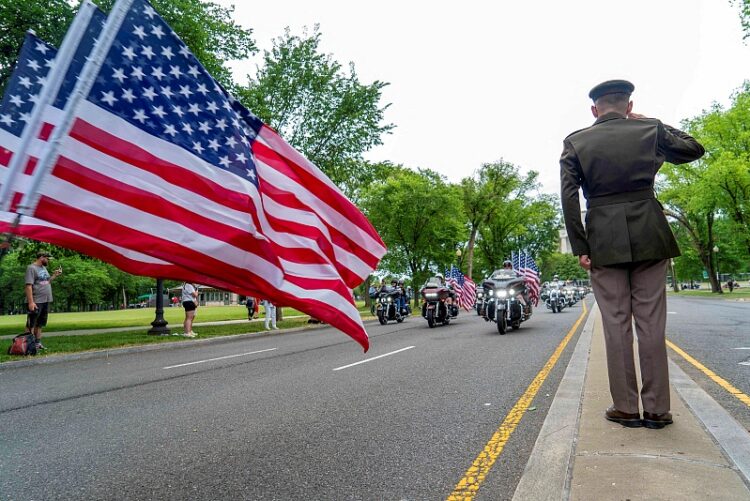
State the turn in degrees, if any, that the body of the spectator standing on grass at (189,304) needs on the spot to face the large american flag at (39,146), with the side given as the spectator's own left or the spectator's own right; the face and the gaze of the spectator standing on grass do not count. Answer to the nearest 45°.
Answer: approximately 90° to the spectator's own right

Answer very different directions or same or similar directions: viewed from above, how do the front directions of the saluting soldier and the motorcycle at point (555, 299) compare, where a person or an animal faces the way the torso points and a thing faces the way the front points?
very different directions

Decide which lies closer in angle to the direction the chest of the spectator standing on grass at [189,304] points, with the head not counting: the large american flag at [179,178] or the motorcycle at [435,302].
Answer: the motorcycle

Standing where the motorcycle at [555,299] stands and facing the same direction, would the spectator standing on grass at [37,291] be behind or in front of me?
in front

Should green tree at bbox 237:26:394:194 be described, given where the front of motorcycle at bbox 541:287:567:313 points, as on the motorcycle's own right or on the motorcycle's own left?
on the motorcycle's own right

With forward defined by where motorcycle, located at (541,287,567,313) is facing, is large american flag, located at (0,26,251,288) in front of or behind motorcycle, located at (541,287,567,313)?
in front

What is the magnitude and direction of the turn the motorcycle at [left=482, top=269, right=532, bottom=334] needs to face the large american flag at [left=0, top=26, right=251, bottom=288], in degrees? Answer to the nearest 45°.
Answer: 0° — it already faces it

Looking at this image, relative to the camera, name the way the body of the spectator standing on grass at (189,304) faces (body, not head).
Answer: to the viewer's right
